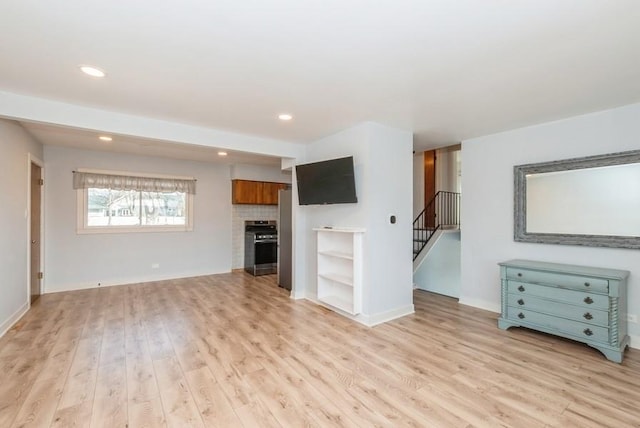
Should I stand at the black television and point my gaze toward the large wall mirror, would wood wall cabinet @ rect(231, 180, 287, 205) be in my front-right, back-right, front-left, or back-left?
back-left

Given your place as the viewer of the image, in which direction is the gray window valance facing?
facing the viewer

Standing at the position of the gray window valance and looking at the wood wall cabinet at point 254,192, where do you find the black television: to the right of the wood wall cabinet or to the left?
right

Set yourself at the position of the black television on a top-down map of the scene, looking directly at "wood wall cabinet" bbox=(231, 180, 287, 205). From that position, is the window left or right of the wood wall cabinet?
left

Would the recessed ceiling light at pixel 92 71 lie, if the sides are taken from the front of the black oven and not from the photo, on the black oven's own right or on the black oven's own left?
on the black oven's own right

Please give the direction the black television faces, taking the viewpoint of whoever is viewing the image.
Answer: facing the viewer and to the left of the viewer

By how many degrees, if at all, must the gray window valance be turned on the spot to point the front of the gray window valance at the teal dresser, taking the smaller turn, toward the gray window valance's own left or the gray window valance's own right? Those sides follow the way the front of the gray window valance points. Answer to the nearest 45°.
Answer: approximately 45° to the gray window valance's own left

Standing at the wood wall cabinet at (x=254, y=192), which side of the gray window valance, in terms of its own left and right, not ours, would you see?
left

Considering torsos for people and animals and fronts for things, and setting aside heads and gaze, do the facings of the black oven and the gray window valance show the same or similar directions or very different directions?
same or similar directions

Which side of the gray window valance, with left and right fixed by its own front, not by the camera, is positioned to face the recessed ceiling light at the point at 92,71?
front

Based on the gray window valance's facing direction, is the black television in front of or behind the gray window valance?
in front

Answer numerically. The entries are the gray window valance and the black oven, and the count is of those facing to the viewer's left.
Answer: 0

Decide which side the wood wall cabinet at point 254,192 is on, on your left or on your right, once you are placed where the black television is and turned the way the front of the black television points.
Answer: on your right

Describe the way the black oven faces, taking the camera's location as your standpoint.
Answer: facing the viewer and to the right of the viewer
